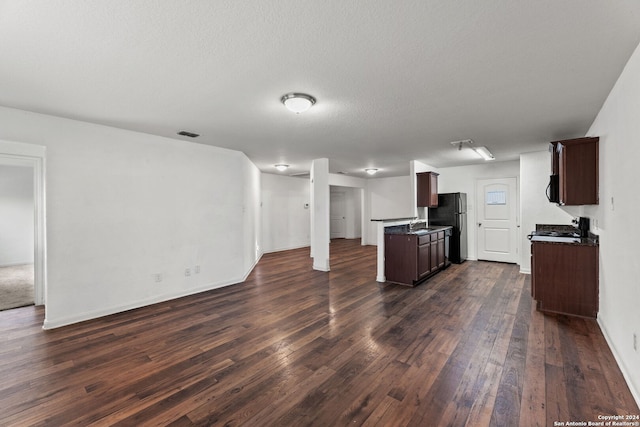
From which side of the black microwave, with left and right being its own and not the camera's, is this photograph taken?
left

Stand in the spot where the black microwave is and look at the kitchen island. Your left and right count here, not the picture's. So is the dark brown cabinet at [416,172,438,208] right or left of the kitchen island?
right

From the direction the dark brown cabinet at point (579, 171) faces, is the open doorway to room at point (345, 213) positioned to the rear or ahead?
ahead

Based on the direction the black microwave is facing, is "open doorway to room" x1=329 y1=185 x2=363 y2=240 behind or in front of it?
in front

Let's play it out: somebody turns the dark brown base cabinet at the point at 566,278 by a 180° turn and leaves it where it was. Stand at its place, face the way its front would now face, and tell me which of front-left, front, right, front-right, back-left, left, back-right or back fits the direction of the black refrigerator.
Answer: back-left

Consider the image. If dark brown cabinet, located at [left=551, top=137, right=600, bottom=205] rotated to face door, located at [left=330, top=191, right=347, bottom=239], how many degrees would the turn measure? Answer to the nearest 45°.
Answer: approximately 45° to its right

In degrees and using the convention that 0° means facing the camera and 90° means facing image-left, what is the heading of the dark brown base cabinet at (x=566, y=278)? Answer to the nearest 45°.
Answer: approximately 90°

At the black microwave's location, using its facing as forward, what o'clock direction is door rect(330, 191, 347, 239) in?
The door is roughly at 1 o'clock from the black microwave.

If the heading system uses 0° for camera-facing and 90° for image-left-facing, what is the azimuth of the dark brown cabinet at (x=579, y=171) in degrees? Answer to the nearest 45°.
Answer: approximately 90°
